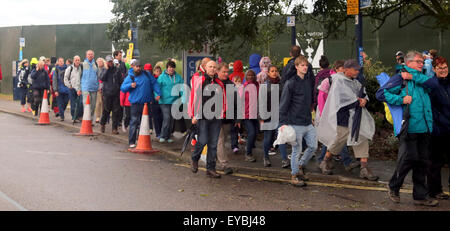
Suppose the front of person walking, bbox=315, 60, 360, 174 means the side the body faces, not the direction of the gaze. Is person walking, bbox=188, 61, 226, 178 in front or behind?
behind

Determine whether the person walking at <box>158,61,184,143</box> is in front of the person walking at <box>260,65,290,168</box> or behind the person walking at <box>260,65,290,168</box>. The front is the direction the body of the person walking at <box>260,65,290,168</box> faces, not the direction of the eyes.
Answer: behind

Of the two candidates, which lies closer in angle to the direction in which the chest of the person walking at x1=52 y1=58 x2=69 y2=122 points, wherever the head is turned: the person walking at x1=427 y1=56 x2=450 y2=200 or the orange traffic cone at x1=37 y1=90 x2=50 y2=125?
the person walking

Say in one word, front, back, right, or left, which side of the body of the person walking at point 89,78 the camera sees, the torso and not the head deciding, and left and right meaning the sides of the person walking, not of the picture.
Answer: front

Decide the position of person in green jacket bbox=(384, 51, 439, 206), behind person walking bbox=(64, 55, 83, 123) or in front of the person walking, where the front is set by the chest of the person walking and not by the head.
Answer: in front

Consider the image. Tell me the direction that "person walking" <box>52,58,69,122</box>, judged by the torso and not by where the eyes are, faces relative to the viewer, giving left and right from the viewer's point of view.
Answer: facing the viewer and to the right of the viewer

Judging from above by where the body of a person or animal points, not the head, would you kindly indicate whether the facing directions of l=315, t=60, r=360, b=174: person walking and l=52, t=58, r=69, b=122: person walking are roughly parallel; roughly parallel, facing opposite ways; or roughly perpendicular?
roughly parallel

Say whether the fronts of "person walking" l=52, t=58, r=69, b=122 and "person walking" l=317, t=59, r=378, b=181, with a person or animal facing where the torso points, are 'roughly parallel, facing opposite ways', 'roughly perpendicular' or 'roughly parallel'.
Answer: roughly parallel

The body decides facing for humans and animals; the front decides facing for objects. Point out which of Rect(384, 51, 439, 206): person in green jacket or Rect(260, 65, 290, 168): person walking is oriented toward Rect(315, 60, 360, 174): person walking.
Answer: Rect(260, 65, 290, 168): person walking

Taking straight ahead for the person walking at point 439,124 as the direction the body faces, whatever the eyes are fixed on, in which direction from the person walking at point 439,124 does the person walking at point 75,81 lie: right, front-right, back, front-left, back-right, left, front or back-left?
back

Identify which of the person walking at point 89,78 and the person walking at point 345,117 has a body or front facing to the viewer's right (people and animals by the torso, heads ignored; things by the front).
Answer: the person walking at point 345,117
